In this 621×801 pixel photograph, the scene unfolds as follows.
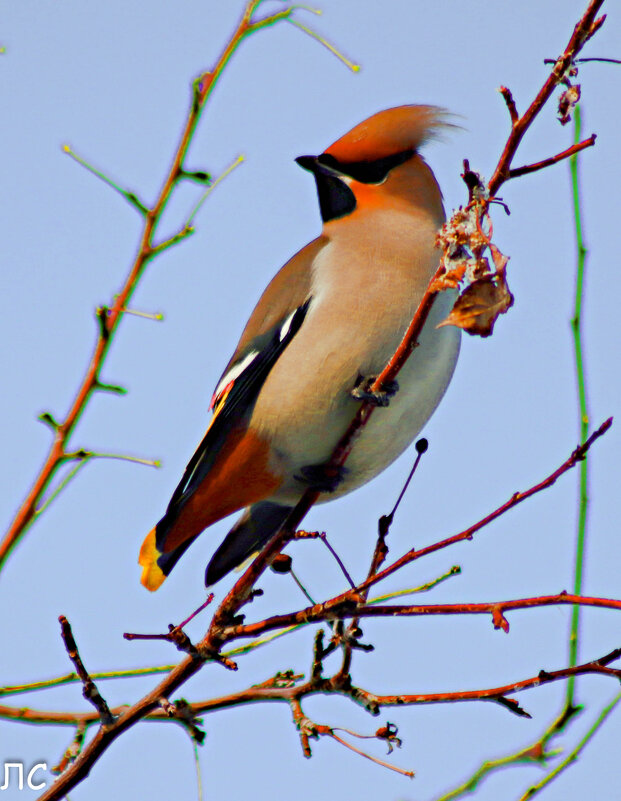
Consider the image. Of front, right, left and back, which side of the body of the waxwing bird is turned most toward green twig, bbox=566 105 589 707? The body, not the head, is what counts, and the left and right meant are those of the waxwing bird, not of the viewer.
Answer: front

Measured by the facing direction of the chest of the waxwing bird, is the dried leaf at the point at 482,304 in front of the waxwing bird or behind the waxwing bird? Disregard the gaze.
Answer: in front

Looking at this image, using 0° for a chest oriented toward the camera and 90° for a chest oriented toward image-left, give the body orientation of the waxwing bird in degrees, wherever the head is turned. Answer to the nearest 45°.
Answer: approximately 315°
